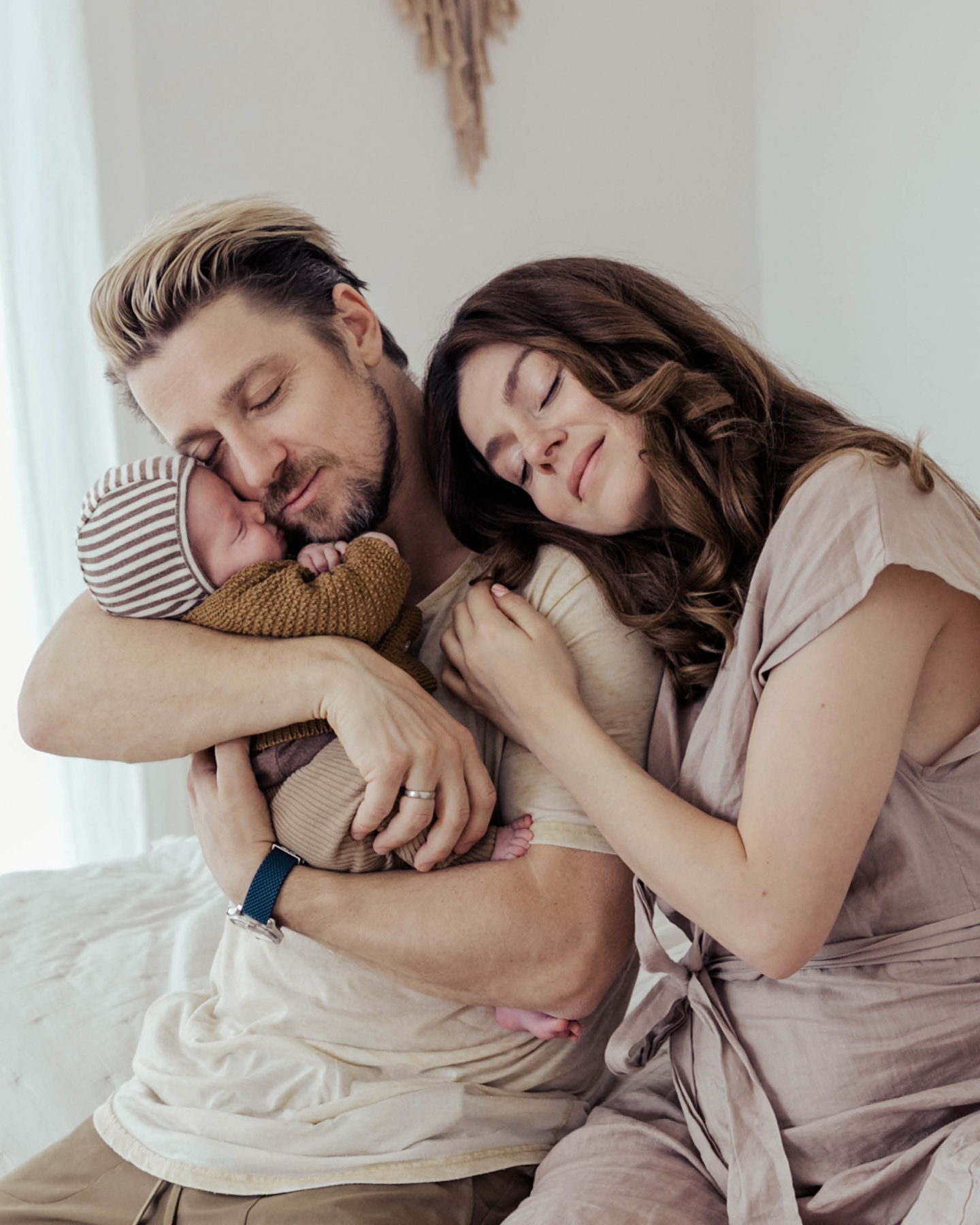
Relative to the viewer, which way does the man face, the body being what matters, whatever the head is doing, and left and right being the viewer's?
facing the viewer and to the left of the viewer

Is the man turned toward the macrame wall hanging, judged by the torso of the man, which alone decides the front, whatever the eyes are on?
no

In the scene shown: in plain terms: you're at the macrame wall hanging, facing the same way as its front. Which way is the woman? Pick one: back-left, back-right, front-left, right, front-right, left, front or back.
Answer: front

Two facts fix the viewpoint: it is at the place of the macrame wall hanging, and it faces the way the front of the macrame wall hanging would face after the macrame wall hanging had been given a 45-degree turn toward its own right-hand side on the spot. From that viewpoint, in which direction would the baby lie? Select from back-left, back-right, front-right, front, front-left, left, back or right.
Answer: front-left

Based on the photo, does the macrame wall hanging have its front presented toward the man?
yes

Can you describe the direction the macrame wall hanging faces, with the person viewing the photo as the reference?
facing the viewer

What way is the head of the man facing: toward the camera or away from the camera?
toward the camera

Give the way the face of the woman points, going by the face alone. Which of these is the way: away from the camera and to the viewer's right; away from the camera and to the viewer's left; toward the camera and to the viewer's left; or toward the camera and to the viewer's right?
toward the camera and to the viewer's left

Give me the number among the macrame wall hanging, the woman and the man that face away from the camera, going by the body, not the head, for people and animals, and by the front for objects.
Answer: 0

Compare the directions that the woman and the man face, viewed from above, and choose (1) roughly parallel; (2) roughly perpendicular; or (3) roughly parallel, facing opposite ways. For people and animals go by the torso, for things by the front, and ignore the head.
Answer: roughly parallel
